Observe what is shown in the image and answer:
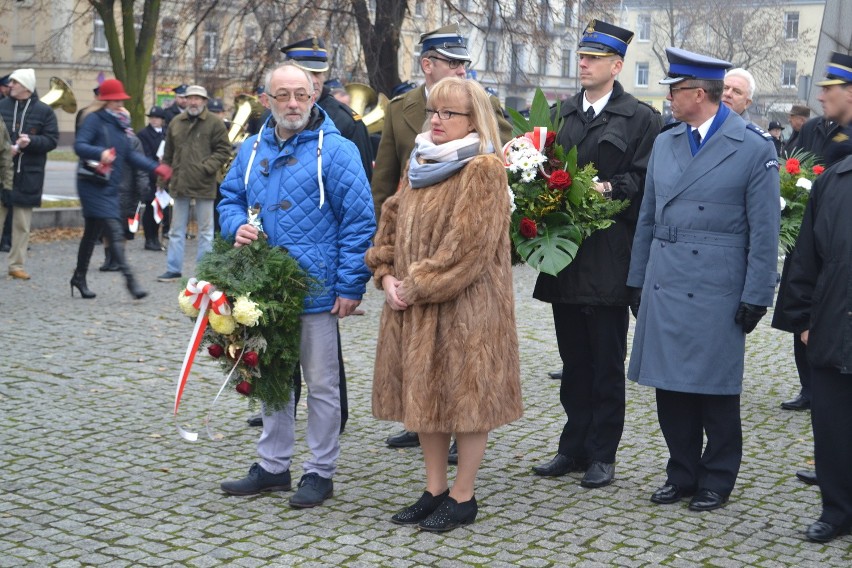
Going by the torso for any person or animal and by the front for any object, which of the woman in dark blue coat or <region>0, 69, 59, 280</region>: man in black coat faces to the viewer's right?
the woman in dark blue coat

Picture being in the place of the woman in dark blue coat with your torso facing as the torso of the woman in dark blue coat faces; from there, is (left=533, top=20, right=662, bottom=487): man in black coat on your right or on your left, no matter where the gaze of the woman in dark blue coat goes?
on your right

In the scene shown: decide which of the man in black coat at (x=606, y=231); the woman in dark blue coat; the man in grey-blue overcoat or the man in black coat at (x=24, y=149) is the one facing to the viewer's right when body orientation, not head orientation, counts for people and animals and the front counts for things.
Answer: the woman in dark blue coat

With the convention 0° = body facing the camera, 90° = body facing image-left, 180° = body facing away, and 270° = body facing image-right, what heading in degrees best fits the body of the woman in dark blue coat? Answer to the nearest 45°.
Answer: approximately 270°

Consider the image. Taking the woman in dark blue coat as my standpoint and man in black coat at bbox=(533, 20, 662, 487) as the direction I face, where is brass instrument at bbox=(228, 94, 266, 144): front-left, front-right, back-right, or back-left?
back-left

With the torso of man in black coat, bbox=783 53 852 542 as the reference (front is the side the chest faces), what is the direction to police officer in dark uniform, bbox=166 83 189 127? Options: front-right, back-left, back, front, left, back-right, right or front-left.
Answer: right

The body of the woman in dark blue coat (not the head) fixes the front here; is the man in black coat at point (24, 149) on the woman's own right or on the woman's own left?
on the woman's own left

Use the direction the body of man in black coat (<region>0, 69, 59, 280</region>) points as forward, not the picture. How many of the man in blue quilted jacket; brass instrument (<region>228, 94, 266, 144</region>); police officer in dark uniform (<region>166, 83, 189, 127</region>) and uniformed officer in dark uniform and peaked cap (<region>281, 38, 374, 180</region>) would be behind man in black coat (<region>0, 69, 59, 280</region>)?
2

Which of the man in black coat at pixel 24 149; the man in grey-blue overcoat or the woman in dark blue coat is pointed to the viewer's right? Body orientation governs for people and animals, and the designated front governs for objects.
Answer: the woman in dark blue coat

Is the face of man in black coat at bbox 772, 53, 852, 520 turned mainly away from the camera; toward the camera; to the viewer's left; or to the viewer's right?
to the viewer's left
